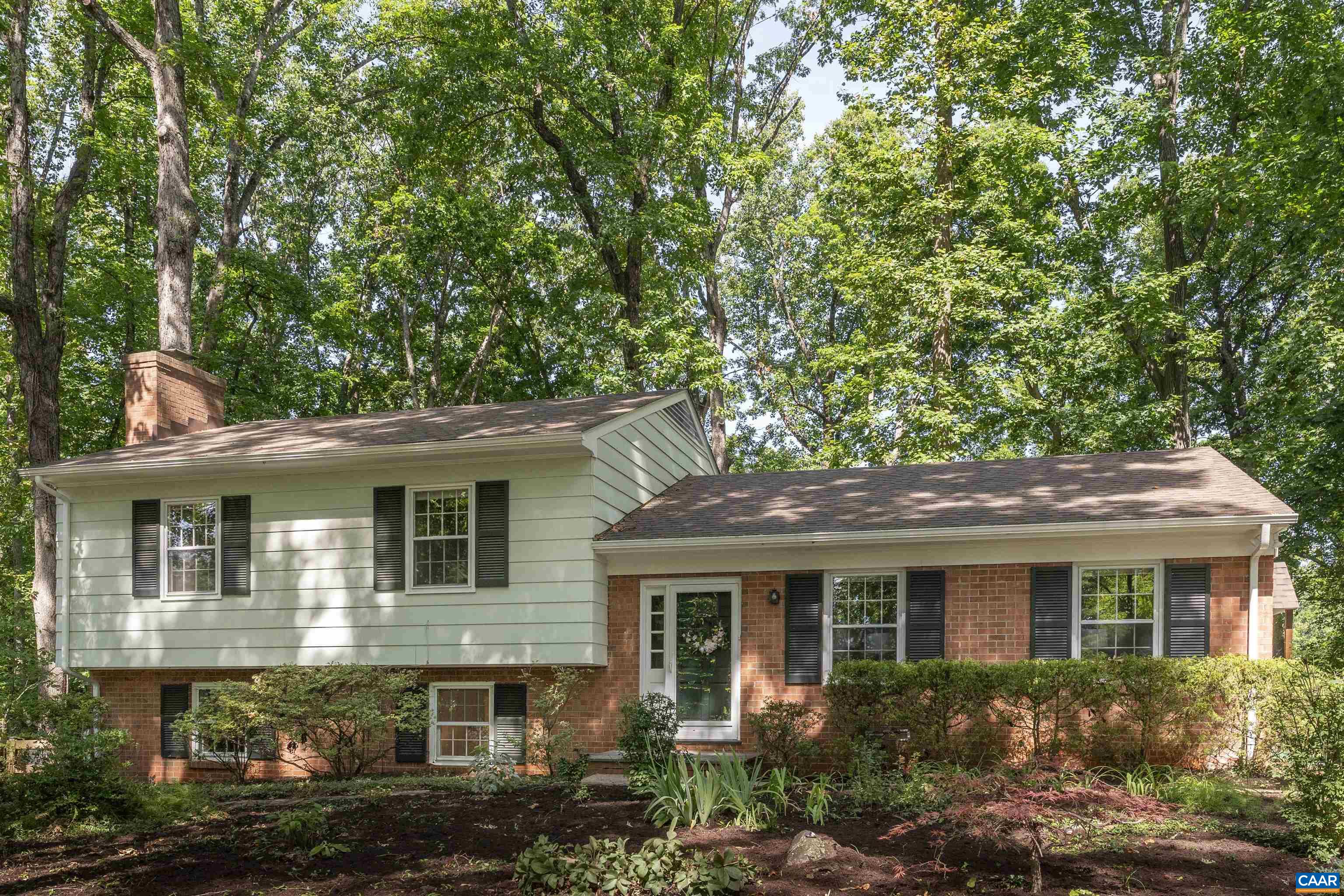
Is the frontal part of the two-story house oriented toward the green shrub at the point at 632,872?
yes

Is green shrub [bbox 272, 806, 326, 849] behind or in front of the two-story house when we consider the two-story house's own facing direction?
in front

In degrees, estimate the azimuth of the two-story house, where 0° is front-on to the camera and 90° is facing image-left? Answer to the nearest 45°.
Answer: approximately 0°
